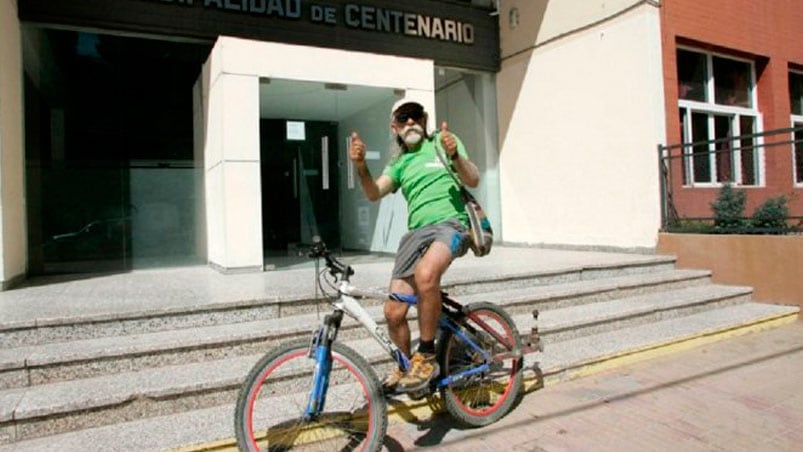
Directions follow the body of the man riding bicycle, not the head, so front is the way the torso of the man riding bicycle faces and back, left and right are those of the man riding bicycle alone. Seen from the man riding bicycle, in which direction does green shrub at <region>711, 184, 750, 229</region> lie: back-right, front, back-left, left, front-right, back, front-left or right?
back

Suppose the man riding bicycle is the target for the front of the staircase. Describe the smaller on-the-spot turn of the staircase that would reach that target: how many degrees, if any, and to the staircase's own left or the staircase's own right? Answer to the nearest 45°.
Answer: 0° — it already faces them

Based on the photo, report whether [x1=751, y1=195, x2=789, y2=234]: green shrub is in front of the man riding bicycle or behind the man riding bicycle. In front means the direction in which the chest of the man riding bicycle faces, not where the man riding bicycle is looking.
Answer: behind

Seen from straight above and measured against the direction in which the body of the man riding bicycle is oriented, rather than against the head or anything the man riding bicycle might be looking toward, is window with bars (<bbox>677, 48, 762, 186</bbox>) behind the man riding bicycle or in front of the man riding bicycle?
behind

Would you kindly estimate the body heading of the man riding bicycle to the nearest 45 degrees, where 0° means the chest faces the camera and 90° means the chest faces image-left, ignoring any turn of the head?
approximately 45°

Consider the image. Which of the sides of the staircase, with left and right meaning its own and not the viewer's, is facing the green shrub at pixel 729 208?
left

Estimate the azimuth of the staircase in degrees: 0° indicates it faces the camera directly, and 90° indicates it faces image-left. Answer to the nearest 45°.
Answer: approximately 315°
